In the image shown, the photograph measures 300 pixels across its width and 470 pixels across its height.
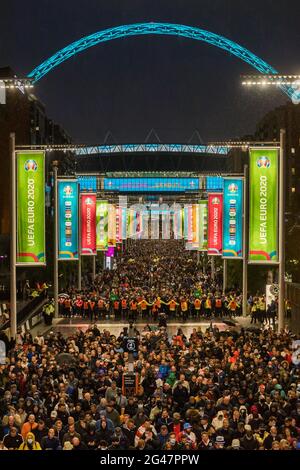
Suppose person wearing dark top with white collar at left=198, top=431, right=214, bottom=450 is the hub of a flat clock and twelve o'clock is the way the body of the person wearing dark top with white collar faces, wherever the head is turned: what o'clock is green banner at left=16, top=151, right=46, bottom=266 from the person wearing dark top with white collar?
The green banner is roughly at 5 o'clock from the person wearing dark top with white collar.

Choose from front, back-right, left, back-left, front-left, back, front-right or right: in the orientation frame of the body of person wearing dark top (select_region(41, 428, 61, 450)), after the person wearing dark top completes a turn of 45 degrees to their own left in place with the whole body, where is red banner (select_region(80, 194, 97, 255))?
back-left

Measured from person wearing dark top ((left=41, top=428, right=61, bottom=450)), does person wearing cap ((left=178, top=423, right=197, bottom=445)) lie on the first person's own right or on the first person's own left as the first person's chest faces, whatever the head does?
on the first person's own left

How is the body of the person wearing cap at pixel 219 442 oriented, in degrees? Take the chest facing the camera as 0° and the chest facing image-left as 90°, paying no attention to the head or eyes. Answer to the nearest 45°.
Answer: approximately 0°

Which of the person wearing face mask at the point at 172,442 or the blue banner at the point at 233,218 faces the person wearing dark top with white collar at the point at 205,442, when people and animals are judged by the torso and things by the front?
the blue banner

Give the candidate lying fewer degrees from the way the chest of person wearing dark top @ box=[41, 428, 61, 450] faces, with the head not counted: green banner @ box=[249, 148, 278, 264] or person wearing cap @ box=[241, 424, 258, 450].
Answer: the person wearing cap

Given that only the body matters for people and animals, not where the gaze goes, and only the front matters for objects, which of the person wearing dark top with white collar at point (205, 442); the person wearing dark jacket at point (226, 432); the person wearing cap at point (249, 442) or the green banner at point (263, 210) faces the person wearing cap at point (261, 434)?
the green banner

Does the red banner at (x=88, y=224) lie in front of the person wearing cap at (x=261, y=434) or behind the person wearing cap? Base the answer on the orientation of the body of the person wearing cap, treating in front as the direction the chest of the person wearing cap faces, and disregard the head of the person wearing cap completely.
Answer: behind

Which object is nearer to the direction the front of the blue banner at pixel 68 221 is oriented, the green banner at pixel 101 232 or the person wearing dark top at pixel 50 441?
the person wearing dark top

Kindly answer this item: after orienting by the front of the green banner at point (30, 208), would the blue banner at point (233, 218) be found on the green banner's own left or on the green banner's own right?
on the green banner's own left
